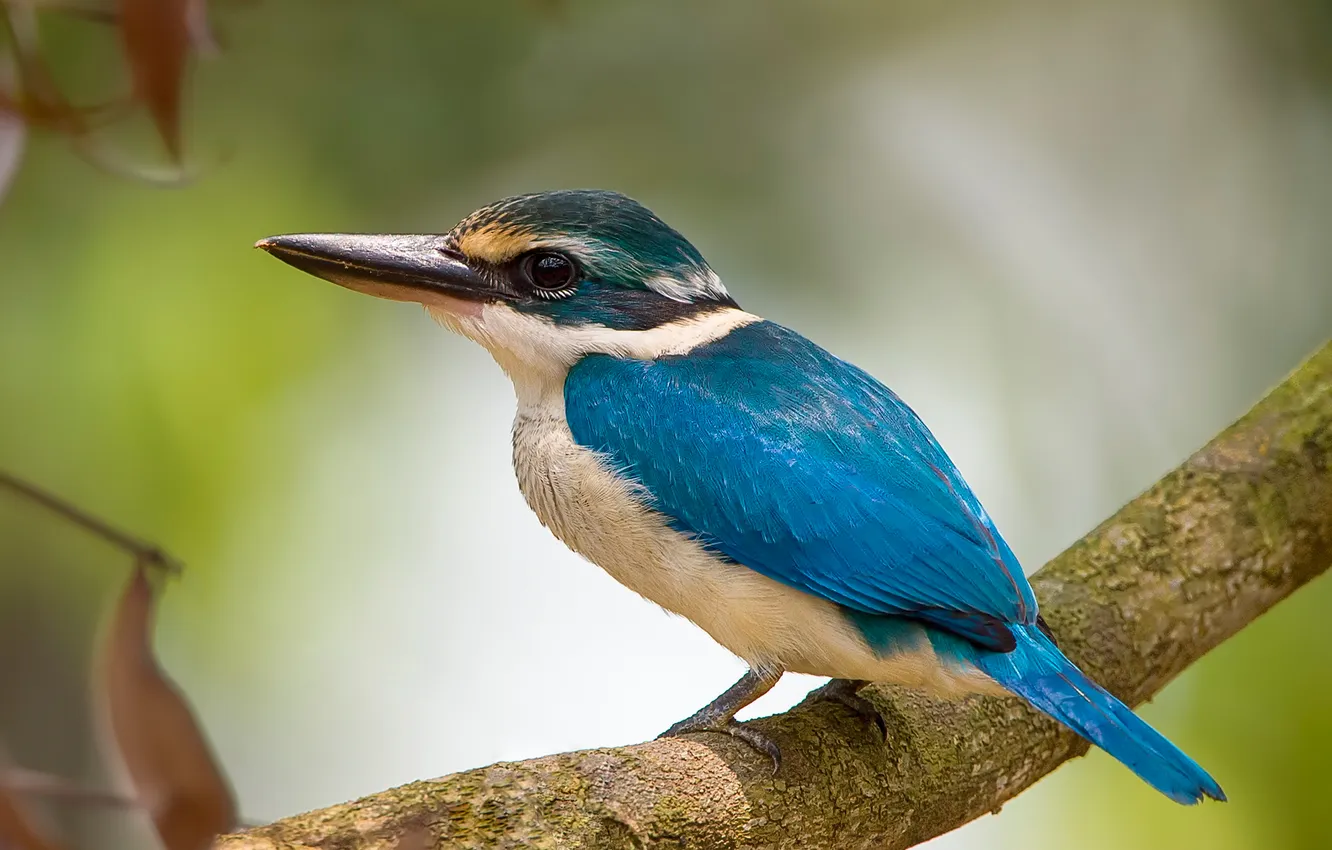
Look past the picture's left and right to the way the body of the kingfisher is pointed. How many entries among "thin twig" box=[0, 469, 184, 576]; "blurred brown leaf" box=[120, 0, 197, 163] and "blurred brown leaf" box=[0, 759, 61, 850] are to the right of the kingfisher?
0

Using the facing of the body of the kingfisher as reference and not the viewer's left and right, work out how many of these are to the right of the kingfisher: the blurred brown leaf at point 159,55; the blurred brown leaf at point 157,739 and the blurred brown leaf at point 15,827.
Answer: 0

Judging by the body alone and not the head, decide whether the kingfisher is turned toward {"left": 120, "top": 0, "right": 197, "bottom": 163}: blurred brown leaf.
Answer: no

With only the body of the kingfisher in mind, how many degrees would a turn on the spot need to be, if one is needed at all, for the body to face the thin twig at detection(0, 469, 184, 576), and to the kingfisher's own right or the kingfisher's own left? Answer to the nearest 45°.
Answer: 0° — it already faces it

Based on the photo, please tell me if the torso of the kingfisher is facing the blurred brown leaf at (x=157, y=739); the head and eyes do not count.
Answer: no

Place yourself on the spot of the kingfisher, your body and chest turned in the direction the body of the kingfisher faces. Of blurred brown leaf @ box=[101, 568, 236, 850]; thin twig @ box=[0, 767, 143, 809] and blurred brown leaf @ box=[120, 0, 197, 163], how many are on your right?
0

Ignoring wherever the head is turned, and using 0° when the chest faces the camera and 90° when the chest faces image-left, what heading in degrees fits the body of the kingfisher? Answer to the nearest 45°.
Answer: approximately 90°

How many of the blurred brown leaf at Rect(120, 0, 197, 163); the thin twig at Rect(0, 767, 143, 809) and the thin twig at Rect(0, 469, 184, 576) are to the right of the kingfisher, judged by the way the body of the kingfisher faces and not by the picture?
0
